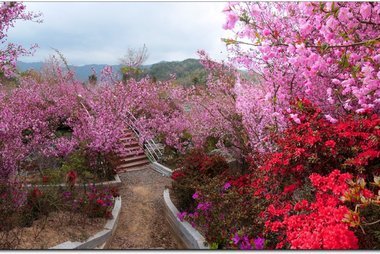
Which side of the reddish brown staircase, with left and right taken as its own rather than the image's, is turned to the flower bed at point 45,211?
front

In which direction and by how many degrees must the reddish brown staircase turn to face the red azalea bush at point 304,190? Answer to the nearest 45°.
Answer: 0° — it already faces it

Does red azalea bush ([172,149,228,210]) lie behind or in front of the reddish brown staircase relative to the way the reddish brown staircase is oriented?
in front

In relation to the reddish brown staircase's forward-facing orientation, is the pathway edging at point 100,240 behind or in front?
in front

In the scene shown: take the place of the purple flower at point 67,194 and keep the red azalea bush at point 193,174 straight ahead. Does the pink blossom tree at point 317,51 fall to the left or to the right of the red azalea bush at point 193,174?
right

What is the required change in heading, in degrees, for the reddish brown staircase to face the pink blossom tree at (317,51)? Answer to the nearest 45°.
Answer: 0° — it already faces it

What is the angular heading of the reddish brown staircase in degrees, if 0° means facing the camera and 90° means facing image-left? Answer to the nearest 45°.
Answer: approximately 0°
